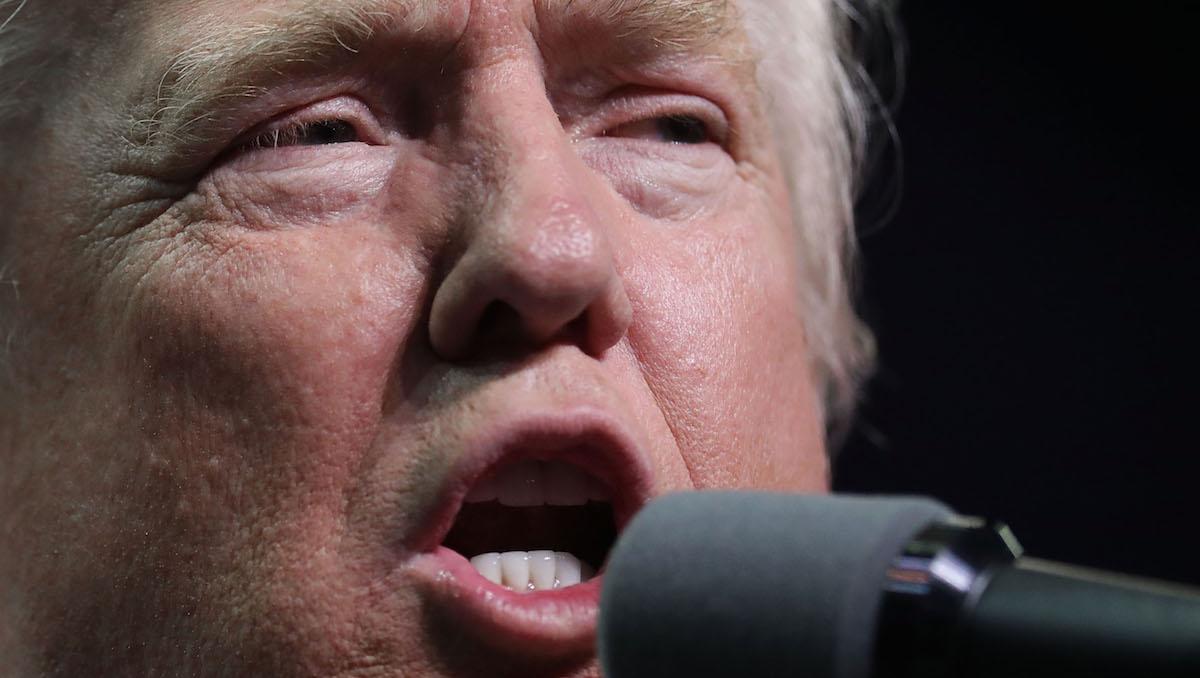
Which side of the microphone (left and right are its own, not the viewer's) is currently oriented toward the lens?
left
